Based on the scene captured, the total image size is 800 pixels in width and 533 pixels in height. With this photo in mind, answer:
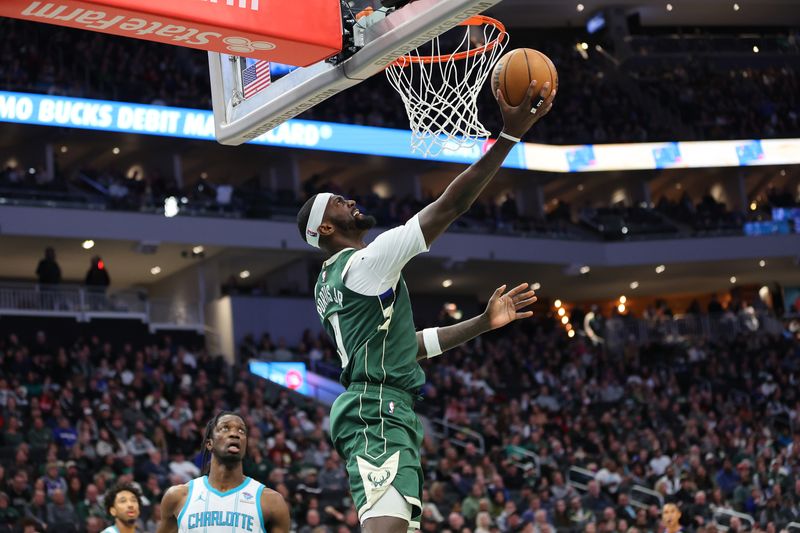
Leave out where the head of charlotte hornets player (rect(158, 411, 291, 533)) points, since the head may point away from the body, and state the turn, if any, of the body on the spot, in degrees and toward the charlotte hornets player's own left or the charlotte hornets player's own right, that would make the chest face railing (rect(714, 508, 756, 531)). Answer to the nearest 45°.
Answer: approximately 135° to the charlotte hornets player's own left

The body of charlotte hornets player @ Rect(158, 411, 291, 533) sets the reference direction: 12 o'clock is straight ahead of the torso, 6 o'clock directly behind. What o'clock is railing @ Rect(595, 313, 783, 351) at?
The railing is roughly at 7 o'clock from the charlotte hornets player.

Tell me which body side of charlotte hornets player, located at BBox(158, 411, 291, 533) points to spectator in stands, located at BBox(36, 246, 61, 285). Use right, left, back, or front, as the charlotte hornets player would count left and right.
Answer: back

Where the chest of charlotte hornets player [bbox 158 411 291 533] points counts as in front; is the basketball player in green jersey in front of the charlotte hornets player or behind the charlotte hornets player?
in front

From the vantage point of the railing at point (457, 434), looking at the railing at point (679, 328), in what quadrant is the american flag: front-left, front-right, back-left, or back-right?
back-right

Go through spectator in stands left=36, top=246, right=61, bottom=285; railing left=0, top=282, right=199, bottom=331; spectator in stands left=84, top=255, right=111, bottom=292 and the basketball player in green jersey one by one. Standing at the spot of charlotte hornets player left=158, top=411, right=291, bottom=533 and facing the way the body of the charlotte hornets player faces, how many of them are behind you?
3

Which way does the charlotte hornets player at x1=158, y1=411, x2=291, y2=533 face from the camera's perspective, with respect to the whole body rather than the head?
toward the camera

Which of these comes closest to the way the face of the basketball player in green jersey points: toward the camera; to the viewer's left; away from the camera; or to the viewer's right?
to the viewer's right

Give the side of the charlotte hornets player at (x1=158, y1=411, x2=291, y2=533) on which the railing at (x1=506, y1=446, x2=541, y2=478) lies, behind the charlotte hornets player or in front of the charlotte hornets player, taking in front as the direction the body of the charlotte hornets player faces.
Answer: behind
